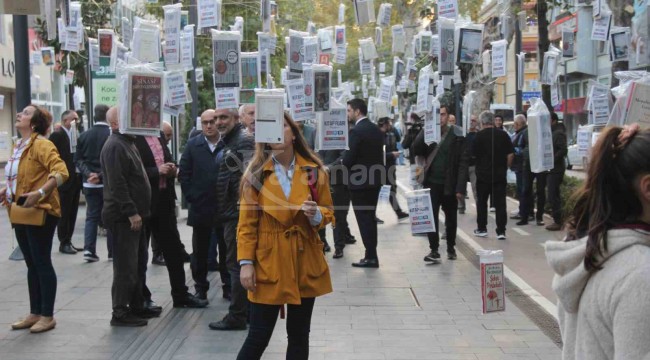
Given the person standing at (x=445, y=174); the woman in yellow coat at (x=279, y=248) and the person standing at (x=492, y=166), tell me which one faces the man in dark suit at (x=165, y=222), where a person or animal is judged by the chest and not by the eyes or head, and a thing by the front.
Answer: the person standing at (x=445, y=174)

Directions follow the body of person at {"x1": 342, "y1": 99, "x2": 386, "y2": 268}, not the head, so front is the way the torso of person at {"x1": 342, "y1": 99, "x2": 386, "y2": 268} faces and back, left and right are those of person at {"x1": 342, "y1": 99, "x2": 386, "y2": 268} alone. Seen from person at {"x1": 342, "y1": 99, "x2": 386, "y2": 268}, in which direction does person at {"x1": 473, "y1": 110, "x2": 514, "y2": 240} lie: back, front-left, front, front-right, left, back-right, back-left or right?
back-right

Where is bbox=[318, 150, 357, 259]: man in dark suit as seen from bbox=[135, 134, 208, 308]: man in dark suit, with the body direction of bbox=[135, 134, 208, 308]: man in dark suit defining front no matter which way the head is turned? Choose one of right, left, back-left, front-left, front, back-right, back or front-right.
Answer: left

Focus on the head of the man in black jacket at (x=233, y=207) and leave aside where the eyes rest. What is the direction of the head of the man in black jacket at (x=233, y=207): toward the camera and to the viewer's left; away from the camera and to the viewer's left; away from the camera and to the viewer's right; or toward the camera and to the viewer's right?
toward the camera and to the viewer's left

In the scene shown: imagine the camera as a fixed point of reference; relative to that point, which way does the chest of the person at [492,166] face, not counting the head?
away from the camera

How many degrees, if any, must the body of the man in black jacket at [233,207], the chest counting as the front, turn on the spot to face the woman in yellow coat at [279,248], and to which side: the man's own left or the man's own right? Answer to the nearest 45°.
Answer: approximately 90° to the man's own left
